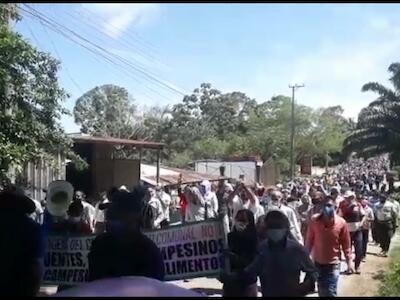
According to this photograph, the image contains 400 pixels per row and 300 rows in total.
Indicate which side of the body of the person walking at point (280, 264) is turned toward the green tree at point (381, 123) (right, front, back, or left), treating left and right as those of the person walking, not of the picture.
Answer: back

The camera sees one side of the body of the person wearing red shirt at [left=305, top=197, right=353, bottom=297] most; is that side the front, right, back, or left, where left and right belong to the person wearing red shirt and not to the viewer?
front

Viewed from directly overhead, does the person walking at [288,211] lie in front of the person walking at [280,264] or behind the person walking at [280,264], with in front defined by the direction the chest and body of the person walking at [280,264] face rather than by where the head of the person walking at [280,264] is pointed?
behind

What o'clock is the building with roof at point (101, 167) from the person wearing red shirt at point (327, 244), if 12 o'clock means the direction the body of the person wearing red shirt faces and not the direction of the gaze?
The building with roof is roughly at 5 o'clock from the person wearing red shirt.

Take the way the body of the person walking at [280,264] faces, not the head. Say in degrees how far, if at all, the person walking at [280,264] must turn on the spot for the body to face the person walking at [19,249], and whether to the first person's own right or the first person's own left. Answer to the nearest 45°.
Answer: approximately 45° to the first person's own right

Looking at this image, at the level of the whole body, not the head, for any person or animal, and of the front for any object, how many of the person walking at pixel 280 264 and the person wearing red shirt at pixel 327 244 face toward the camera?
2

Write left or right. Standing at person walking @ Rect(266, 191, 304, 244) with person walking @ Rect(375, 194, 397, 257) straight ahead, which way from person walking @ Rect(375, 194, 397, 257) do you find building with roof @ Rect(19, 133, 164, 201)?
left

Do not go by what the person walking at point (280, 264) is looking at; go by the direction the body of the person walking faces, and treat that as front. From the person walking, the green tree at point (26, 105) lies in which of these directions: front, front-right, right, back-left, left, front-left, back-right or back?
back-right

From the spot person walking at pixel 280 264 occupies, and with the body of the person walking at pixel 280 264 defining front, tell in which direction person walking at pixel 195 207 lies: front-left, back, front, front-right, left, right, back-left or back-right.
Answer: back

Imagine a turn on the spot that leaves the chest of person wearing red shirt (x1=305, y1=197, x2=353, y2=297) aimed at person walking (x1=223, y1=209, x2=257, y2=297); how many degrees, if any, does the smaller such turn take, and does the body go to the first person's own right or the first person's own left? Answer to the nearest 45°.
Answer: approximately 45° to the first person's own right

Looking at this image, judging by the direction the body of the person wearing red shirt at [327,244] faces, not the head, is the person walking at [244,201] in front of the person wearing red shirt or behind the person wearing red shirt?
behind

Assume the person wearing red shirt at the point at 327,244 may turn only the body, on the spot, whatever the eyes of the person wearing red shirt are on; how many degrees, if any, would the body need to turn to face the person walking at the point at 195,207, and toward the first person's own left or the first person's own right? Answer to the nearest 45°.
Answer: approximately 135° to the first person's own right

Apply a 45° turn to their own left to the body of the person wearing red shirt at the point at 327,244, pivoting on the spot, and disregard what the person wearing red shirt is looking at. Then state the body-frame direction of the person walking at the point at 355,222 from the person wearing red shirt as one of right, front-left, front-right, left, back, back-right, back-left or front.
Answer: back-left
